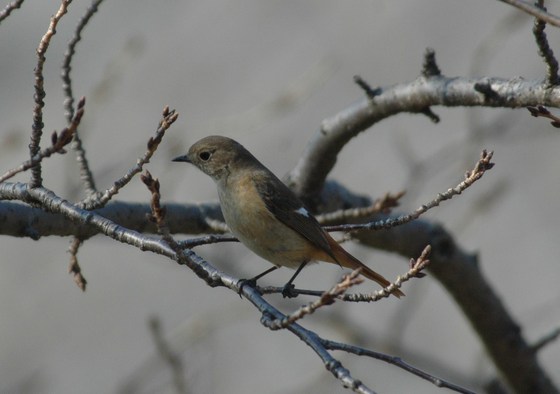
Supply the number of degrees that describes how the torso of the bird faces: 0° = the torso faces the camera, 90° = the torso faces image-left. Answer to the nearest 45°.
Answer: approximately 90°

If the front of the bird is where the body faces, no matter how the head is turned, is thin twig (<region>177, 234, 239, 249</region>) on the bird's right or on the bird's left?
on the bird's right

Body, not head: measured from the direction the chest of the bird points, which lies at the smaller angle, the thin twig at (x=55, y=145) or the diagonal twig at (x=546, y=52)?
the thin twig

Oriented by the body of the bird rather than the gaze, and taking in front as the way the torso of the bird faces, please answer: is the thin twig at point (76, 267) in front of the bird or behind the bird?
in front

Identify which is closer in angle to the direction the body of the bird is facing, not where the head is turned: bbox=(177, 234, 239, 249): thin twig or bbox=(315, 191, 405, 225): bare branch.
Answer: the thin twig
